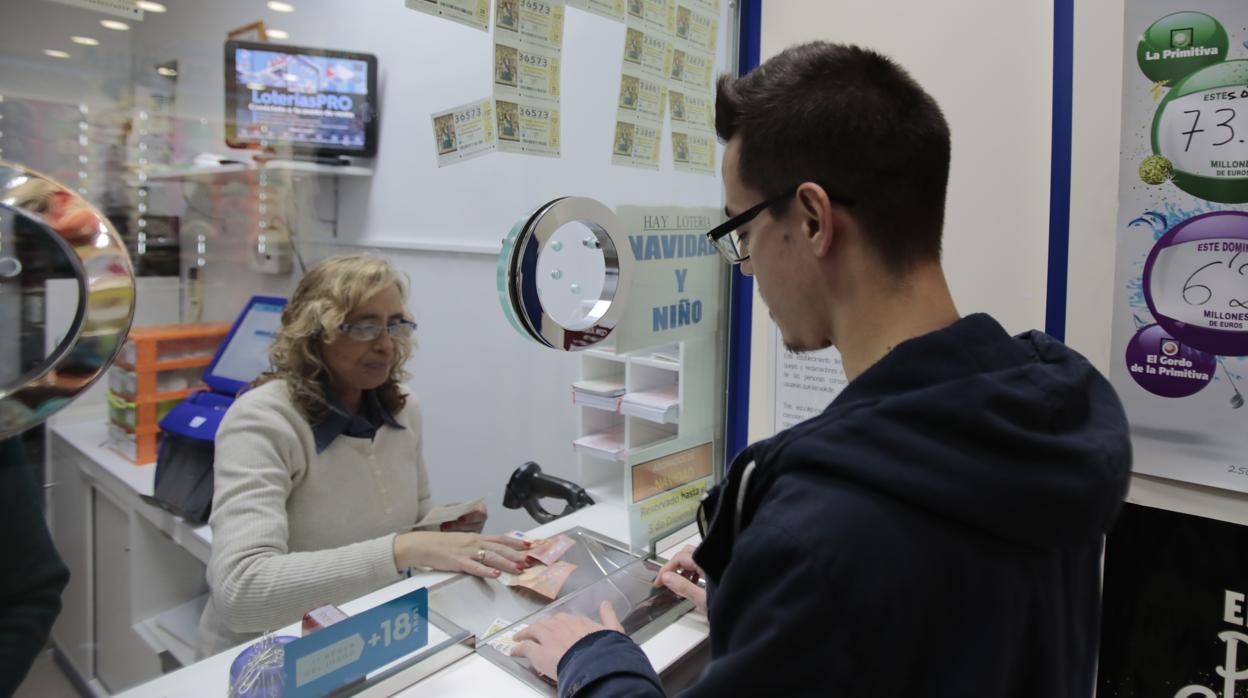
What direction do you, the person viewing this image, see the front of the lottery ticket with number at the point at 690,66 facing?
facing the viewer and to the right of the viewer

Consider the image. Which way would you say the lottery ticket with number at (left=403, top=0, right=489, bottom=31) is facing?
toward the camera

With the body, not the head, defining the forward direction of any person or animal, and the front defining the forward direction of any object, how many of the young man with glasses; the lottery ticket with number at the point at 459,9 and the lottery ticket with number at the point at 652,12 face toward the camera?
2

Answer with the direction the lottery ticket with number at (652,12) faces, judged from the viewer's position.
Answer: facing the viewer

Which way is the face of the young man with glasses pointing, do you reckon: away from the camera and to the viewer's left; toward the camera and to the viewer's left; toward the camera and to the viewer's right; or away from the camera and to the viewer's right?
away from the camera and to the viewer's left
